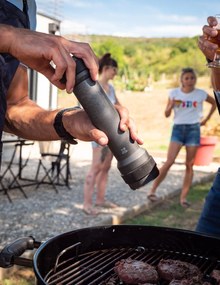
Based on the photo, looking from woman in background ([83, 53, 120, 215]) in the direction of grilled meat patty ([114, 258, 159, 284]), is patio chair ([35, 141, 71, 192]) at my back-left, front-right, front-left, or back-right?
back-right

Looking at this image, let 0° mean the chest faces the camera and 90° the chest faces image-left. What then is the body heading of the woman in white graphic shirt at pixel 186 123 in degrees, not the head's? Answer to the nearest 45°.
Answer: approximately 0°

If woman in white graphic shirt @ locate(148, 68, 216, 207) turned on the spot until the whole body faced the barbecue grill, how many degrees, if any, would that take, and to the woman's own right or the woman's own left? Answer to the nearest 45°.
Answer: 0° — they already face it
